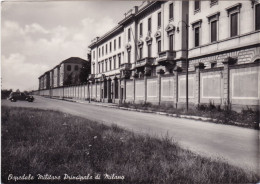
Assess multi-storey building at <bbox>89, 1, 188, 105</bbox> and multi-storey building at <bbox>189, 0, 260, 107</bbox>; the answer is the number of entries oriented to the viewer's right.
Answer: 0

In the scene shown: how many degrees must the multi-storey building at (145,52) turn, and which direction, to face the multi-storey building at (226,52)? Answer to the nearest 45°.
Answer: approximately 90° to its left

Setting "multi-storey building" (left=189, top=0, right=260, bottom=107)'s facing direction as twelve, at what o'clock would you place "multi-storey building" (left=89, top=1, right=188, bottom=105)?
"multi-storey building" (left=89, top=1, right=188, bottom=105) is roughly at 3 o'clock from "multi-storey building" (left=189, top=0, right=260, bottom=107).

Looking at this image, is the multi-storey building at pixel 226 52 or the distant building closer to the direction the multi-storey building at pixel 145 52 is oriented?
the distant building

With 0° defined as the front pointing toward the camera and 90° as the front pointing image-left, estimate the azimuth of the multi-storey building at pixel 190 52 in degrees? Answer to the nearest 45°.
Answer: approximately 45°
